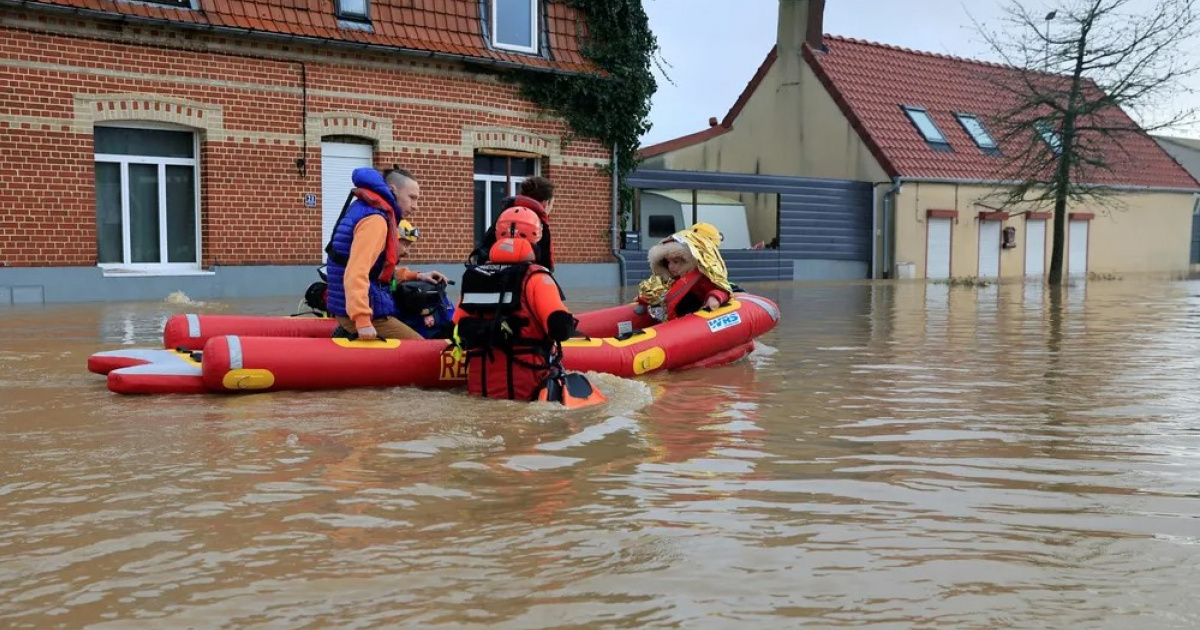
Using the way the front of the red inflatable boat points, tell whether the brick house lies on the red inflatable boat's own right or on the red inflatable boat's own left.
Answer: on the red inflatable boat's own left

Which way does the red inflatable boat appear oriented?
to the viewer's right

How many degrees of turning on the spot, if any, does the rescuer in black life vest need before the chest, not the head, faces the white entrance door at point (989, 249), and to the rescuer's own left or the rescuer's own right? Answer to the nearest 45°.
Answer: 0° — they already face it

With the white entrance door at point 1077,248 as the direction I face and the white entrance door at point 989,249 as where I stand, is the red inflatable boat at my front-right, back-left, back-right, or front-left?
back-right

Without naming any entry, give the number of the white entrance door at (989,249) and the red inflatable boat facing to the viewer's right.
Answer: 1

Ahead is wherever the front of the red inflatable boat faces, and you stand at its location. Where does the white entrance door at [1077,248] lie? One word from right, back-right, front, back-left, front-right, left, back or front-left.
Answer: front-left

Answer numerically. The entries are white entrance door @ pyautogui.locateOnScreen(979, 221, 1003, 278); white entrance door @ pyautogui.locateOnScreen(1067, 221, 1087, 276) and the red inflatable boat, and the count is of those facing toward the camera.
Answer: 2

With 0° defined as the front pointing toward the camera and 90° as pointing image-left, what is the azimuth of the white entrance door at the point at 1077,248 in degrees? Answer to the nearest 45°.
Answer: approximately 0°
